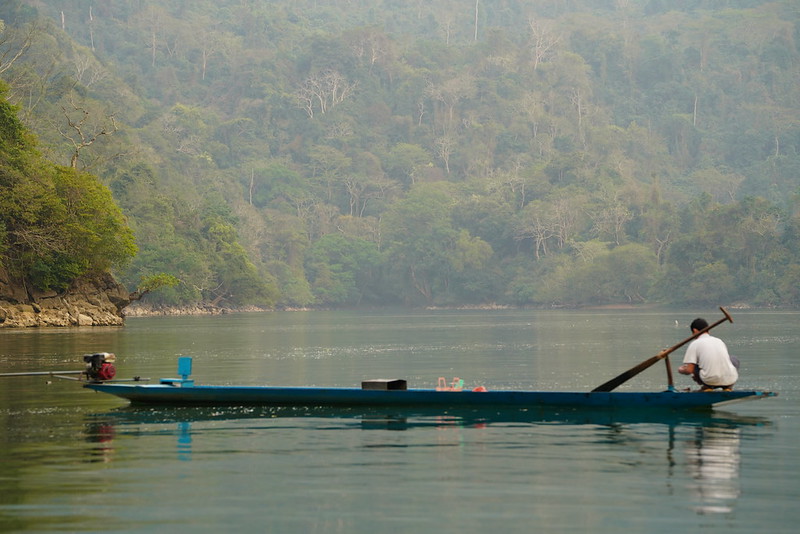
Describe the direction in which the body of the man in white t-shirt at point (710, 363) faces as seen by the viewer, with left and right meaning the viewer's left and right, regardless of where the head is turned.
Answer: facing away from the viewer and to the left of the viewer

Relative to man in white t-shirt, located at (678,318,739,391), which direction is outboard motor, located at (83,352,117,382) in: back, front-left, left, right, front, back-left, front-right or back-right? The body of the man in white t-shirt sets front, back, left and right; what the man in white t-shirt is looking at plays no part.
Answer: front-left

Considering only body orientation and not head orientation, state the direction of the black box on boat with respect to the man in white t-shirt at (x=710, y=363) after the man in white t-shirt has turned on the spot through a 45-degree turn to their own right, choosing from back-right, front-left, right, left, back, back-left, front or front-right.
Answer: left
